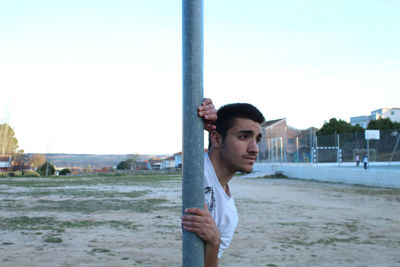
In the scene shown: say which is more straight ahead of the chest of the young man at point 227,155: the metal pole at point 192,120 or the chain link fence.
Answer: the metal pole

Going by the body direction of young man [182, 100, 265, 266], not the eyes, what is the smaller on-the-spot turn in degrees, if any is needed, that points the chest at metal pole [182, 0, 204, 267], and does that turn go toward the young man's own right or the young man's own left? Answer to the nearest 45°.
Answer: approximately 45° to the young man's own right
